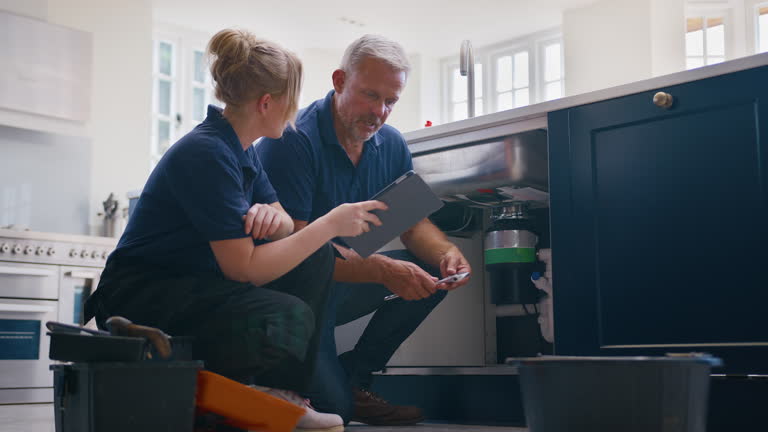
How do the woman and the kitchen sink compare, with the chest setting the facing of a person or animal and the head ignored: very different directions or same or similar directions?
very different directions

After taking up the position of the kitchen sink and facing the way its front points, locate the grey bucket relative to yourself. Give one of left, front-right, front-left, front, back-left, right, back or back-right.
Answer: front-left

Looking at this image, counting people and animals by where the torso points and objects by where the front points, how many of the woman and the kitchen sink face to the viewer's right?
1

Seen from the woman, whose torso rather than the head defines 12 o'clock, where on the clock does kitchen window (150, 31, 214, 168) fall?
The kitchen window is roughly at 9 o'clock from the woman.

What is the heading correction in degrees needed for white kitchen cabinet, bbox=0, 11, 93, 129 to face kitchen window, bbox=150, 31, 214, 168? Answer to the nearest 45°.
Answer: approximately 90° to its left

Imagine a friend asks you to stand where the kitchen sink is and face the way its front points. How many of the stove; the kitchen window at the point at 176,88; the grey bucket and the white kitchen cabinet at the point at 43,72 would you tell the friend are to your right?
3

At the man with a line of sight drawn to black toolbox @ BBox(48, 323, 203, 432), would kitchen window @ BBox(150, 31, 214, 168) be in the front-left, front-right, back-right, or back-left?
back-right

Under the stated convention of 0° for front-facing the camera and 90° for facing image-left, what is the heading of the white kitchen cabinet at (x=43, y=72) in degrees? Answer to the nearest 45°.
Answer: approximately 315°

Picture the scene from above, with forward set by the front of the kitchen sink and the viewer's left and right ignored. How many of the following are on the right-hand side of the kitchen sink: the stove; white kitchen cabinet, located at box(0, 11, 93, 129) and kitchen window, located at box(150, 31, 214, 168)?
3

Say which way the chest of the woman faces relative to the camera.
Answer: to the viewer's right

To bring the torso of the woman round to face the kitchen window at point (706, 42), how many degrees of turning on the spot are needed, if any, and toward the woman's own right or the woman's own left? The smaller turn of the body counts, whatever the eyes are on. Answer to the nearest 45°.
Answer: approximately 45° to the woman's own left

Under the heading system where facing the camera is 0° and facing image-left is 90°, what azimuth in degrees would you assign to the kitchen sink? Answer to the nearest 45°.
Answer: approximately 45°

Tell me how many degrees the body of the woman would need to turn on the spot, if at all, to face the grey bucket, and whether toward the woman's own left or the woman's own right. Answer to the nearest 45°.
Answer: approximately 45° to the woman's own right

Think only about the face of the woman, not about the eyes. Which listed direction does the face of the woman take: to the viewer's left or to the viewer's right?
to the viewer's right
